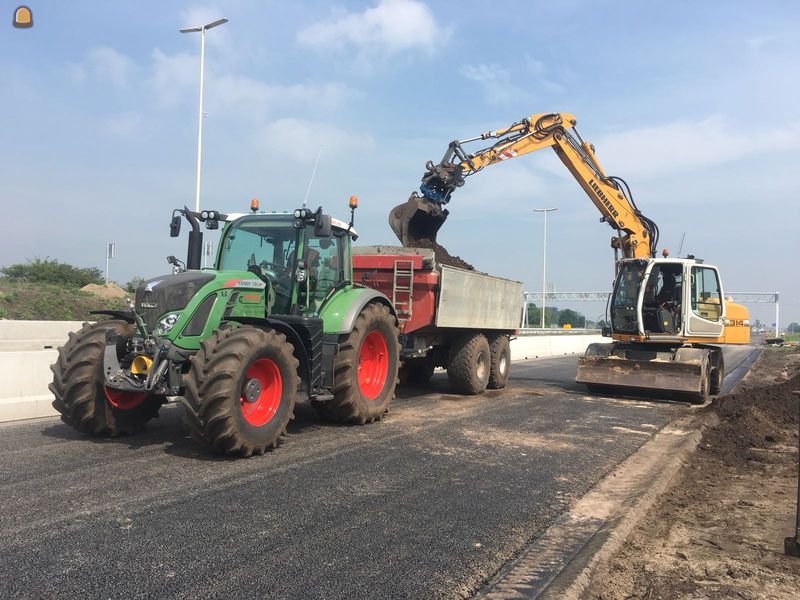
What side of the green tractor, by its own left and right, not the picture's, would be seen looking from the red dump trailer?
back

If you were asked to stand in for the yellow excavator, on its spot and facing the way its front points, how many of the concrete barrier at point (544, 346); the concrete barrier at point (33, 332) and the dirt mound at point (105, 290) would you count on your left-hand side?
0

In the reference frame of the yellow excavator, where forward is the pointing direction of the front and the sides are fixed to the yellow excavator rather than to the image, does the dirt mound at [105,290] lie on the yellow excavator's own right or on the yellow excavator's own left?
on the yellow excavator's own right

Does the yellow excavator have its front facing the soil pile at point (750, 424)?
no

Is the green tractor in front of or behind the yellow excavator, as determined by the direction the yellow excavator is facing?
in front

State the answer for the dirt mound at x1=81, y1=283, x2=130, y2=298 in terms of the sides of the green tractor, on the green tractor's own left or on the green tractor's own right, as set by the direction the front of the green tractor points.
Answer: on the green tractor's own right

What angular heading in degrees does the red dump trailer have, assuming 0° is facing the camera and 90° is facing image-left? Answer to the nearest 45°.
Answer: approximately 45°

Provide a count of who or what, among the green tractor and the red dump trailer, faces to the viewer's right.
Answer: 0

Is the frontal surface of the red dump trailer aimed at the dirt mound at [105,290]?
no

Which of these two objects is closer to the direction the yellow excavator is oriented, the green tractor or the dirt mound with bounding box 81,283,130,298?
the green tractor

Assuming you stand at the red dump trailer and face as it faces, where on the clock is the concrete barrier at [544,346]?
The concrete barrier is roughly at 5 o'clock from the red dump trailer.

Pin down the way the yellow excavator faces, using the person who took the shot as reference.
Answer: facing the viewer and to the left of the viewer

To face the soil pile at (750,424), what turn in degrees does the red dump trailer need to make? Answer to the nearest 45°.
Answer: approximately 135° to its left

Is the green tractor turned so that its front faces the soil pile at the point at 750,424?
no

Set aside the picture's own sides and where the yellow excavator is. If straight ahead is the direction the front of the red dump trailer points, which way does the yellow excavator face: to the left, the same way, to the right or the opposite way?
the same way

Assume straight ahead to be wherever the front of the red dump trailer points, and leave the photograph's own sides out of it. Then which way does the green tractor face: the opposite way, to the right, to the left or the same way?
the same way

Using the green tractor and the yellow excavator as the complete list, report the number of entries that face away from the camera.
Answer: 0

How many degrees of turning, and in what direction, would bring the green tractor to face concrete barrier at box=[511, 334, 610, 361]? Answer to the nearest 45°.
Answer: approximately 180°
